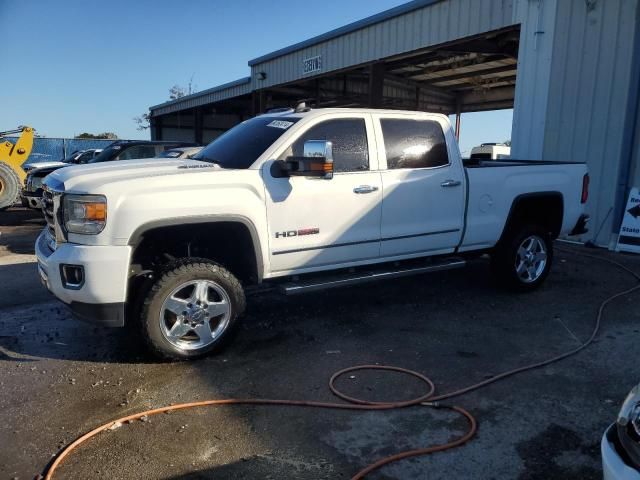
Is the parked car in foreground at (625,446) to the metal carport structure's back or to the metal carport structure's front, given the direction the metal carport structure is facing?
to the front

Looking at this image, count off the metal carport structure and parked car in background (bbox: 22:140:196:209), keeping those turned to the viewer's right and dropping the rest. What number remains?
0

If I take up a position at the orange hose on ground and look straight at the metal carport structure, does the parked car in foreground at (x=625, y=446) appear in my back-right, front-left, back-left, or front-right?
back-right

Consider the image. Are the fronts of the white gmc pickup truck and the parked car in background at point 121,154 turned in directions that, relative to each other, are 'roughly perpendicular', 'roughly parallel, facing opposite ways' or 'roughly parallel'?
roughly parallel

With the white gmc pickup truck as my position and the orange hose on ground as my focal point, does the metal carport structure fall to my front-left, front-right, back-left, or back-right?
back-left

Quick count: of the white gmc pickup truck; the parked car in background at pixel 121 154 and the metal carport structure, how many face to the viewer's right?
0

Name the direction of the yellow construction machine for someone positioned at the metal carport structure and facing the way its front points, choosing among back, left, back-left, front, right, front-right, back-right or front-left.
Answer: front-right

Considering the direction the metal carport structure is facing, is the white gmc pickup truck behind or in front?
in front

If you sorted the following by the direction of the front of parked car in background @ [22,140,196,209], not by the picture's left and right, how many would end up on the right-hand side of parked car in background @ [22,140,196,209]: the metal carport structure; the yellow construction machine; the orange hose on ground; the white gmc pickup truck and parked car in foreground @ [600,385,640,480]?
1

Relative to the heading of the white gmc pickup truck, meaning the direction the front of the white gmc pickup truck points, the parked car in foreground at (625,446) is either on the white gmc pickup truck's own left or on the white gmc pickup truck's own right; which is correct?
on the white gmc pickup truck's own left

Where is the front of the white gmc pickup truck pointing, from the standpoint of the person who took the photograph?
facing the viewer and to the left of the viewer
